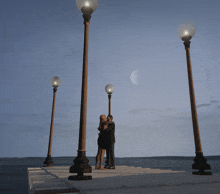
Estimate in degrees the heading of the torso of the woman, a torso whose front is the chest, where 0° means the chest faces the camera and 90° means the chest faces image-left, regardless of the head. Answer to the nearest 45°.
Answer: approximately 270°
